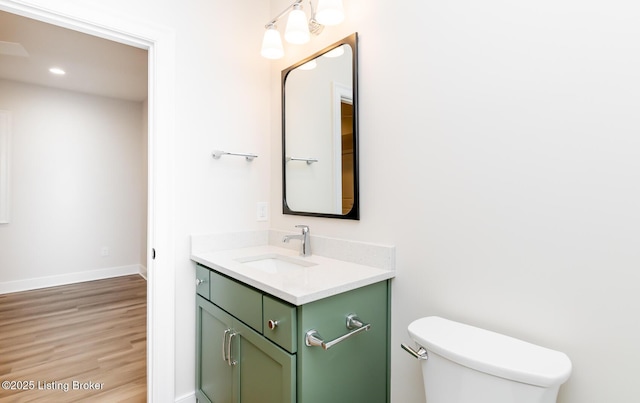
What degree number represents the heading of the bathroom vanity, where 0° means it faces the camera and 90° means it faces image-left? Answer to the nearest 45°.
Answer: approximately 45°

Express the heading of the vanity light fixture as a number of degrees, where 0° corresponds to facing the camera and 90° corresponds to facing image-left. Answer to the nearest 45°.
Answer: approximately 45°

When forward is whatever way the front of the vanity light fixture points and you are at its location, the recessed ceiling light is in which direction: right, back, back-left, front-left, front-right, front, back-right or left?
right

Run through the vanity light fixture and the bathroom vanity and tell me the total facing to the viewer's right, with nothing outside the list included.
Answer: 0

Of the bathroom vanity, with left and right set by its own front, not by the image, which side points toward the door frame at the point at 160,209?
right

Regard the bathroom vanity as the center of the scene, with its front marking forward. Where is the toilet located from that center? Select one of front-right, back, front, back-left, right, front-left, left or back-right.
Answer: left
